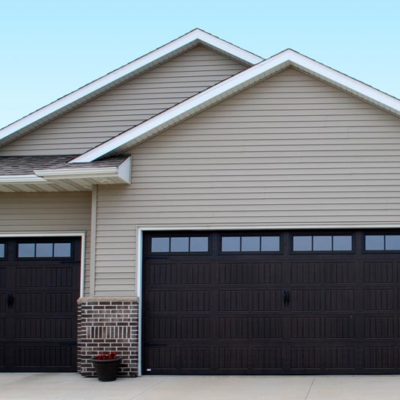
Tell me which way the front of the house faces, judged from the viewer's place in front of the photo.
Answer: facing the viewer
